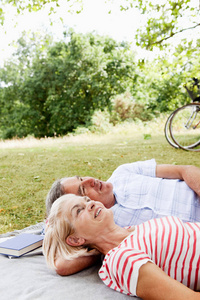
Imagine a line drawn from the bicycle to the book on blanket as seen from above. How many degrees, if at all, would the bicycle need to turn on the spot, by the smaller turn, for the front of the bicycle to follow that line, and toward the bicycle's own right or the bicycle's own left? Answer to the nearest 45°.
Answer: approximately 90° to the bicycle's own left

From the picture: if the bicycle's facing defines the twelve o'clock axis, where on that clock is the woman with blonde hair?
The woman with blonde hair is roughly at 9 o'clock from the bicycle.

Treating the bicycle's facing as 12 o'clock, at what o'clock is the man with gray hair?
The man with gray hair is roughly at 9 o'clock from the bicycle.

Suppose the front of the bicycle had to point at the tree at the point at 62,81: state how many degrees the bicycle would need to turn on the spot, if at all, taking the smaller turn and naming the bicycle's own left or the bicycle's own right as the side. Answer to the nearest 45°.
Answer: approximately 45° to the bicycle's own right

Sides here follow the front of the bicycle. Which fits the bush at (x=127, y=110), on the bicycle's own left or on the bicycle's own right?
on the bicycle's own right

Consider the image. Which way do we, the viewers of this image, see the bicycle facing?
facing to the left of the viewer

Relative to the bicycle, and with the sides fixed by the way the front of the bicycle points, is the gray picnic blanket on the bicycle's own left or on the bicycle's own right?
on the bicycle's own left

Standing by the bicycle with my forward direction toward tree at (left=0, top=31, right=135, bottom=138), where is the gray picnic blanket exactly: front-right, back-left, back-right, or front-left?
back-left
